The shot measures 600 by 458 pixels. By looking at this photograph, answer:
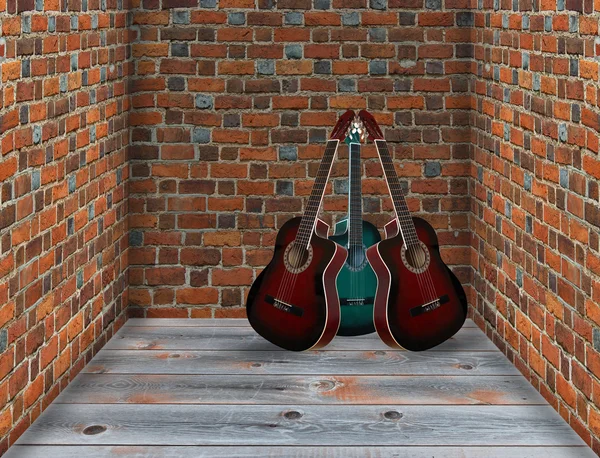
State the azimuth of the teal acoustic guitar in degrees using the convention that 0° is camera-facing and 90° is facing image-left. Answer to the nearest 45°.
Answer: approximately 0°

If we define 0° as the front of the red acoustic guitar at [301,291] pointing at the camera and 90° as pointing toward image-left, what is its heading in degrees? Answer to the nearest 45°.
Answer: approximately 45°
